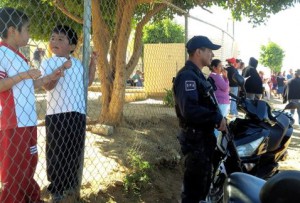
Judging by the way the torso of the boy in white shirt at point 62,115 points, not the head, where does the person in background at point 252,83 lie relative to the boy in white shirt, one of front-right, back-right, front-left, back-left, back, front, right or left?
back

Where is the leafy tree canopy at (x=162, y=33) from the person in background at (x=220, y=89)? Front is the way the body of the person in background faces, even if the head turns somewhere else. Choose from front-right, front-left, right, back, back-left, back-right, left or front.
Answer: left

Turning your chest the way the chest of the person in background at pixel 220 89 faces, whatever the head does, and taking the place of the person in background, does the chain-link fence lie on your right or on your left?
on your right
